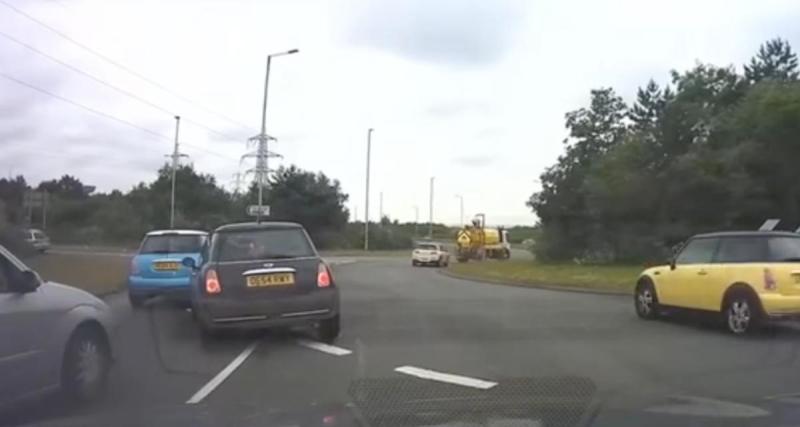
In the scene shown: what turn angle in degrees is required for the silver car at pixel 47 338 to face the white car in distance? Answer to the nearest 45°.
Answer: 0° — it already faces it

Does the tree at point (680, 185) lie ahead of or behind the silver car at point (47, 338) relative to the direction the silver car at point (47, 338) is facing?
ahead

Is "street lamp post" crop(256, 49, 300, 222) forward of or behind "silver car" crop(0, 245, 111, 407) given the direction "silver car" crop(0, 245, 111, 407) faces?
forward

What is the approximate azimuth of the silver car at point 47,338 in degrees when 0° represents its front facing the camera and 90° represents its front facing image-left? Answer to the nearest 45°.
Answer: approximately 225°
